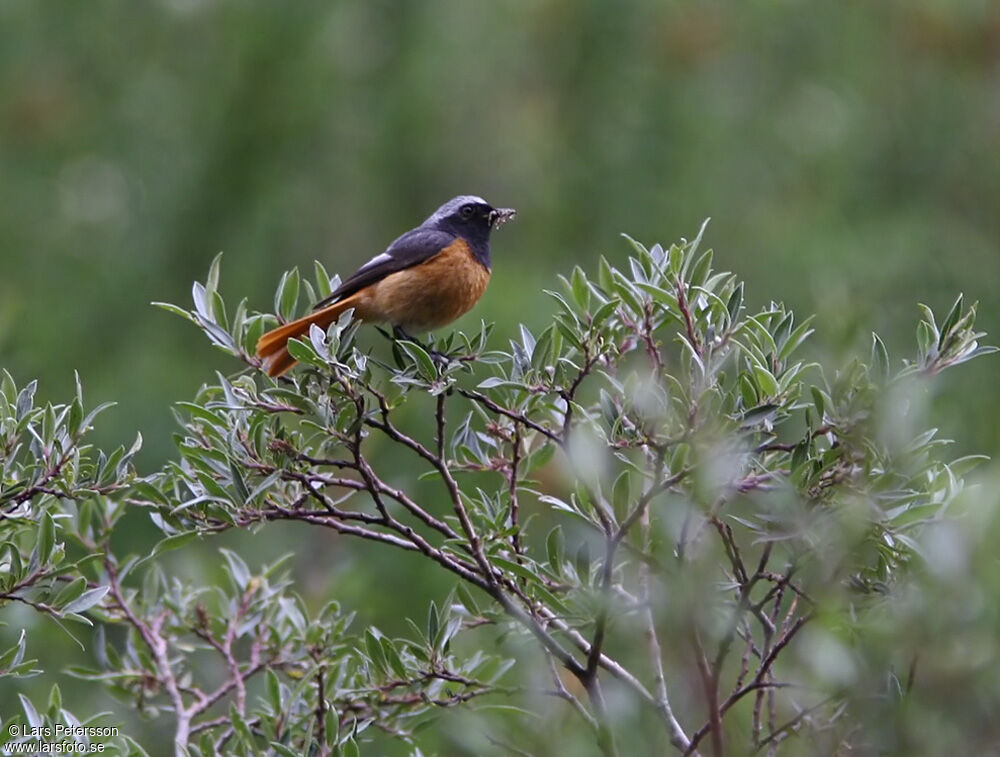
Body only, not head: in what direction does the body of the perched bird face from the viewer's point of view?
to the viewer's right
